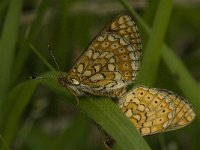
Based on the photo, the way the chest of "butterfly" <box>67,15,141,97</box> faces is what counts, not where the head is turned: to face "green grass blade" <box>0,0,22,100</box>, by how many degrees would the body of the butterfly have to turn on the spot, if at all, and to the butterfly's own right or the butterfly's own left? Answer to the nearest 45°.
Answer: approximately 45° to the butterfly's own right

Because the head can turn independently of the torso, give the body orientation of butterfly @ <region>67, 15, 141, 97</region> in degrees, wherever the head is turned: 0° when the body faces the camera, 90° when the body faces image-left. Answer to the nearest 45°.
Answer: approximately 90°

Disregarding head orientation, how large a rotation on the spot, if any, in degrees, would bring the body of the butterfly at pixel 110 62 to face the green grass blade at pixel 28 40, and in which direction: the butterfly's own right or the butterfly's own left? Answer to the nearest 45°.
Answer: approximately 45° to the butterfly's own right
